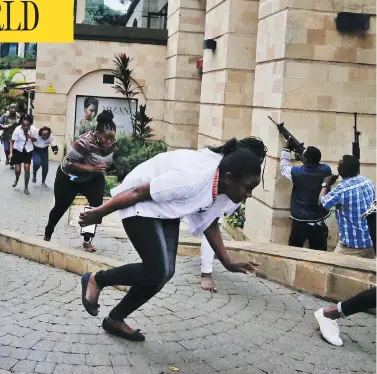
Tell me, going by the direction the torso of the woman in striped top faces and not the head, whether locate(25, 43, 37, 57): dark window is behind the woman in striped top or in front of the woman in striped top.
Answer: behind

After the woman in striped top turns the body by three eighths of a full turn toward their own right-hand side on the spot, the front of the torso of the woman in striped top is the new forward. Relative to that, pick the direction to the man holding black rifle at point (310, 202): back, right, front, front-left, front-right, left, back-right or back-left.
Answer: back

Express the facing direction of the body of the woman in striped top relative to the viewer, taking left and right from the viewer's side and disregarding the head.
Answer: facing the viewer and to the right of the viewer

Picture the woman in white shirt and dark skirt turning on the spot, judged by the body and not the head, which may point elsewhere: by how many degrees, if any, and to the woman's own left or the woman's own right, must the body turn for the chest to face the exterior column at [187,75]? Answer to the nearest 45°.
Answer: approximately 135° to the woman's own left

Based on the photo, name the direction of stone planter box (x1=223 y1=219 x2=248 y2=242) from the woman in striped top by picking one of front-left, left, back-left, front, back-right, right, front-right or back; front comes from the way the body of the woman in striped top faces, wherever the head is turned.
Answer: left

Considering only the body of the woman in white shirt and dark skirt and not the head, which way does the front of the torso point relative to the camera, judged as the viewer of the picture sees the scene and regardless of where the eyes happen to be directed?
toward the camera

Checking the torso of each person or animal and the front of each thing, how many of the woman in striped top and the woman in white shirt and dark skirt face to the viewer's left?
0

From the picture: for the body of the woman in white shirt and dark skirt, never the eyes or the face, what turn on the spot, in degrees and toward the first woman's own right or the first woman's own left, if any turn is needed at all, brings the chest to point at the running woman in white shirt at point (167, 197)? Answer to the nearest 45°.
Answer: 0° — they already face them
